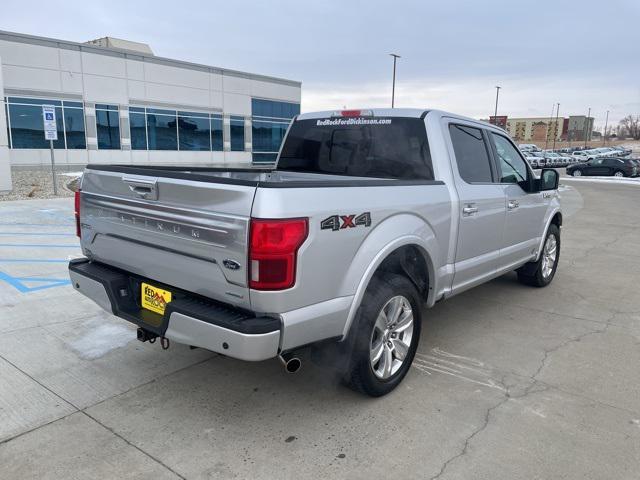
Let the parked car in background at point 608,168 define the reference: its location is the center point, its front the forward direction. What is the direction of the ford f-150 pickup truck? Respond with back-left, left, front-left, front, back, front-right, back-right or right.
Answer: left

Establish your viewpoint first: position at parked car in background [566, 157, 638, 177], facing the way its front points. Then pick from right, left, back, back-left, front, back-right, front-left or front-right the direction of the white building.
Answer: front-left

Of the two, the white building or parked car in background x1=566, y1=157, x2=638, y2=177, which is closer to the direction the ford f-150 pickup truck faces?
the parked car in background

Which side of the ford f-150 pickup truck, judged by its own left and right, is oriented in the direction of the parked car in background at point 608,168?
front

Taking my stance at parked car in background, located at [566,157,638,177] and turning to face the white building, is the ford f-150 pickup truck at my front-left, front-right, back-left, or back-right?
front-left

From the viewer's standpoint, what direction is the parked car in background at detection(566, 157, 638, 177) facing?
to the viewer's left

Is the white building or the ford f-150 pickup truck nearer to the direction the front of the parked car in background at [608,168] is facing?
the white building

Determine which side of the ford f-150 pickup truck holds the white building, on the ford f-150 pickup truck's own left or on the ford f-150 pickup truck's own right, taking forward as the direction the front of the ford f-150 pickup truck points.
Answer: on the ford f-150 pickup truck's own left

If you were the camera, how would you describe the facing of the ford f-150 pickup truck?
facing away from the viewer and to the right of the viewer

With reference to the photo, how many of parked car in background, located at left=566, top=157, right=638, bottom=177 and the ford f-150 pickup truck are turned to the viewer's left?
1

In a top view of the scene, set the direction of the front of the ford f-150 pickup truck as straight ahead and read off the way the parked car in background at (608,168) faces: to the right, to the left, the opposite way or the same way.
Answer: to the left
